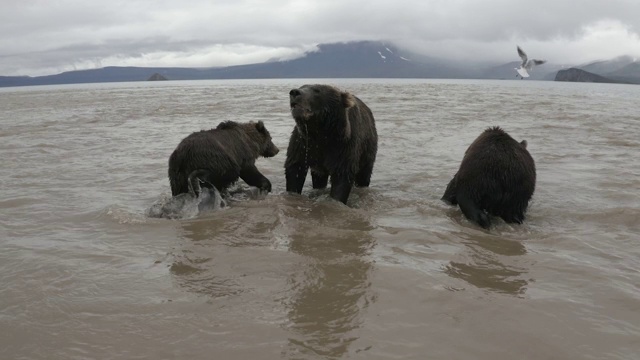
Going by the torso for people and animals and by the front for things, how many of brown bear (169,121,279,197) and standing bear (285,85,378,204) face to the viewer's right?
1

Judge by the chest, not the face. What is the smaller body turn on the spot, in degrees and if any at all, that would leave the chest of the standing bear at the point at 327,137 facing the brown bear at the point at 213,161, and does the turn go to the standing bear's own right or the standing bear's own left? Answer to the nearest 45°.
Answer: approximately 45° to the standing bear's own right

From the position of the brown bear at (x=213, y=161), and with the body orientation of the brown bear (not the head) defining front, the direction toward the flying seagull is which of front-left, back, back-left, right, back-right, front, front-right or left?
front-left

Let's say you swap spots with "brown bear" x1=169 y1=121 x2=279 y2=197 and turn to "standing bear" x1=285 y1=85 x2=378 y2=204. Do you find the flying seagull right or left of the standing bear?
left

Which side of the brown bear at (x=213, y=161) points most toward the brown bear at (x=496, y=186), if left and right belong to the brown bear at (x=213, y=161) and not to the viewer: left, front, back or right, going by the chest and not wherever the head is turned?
front

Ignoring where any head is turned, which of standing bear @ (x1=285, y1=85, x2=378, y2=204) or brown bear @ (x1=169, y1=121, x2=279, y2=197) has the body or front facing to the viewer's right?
the brown bear

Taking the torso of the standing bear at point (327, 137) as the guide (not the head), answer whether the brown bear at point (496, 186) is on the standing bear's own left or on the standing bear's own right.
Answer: on the standing bear's own left

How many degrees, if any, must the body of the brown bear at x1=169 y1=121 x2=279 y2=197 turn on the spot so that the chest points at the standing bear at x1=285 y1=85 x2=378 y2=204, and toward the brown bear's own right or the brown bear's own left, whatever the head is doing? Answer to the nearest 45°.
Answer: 0° — it already faces it

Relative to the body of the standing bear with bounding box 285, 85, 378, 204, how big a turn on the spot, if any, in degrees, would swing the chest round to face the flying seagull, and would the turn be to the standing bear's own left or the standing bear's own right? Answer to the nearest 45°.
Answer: approximately 180°

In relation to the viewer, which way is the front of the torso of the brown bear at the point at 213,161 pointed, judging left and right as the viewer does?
facing to the right of the viewer

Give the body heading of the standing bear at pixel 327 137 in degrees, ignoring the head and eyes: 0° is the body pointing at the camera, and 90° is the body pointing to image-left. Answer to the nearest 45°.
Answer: approximately 45°
